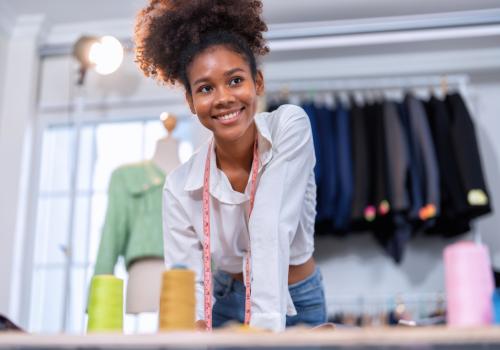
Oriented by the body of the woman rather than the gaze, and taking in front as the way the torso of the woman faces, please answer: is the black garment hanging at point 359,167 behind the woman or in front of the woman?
behind

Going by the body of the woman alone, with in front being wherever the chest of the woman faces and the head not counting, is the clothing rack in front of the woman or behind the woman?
behind

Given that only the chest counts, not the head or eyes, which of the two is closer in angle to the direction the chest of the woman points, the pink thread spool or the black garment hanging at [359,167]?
the pink thread spool

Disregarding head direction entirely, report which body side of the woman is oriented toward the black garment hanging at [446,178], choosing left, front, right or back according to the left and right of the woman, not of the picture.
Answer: back

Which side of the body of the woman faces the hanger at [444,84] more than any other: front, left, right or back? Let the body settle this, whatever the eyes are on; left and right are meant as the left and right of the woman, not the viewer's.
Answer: back

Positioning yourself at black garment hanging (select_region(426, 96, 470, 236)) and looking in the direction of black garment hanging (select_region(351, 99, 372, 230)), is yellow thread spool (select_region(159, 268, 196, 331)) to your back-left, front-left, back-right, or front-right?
front-left

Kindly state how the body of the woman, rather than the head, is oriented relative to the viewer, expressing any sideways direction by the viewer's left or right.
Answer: facing the viewer and to the left of the viewer

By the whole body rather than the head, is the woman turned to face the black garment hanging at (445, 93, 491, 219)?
no

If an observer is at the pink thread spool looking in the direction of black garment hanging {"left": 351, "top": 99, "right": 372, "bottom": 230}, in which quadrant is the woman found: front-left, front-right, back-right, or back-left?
front-left

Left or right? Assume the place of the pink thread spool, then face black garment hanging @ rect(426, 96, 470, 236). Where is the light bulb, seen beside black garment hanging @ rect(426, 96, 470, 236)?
left

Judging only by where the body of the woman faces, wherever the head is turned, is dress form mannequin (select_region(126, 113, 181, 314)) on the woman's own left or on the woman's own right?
on the woman's own right

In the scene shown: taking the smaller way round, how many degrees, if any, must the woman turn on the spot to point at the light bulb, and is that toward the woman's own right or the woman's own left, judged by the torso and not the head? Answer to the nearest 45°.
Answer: approximately 135° to the woman's own right

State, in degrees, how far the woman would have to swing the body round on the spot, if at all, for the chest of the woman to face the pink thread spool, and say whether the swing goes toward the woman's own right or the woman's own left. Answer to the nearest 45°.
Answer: approximately 90° to the woman's own left
